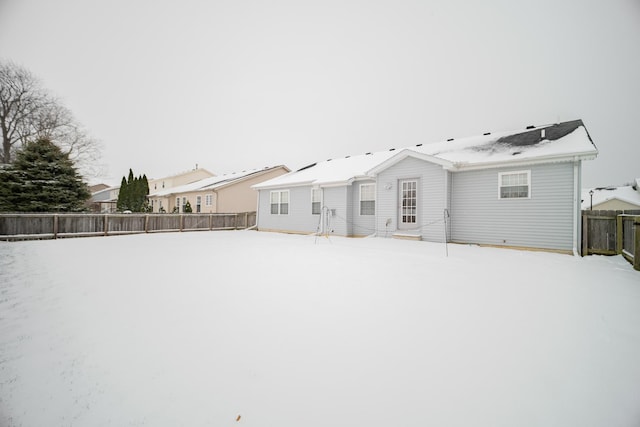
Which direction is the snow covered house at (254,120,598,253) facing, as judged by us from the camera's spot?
facing away from the viewer and to the right of the viewer

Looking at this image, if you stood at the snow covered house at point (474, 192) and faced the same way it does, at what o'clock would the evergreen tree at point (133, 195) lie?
The evergreen tree is roughly at 8 o'clock from the snow covered house.

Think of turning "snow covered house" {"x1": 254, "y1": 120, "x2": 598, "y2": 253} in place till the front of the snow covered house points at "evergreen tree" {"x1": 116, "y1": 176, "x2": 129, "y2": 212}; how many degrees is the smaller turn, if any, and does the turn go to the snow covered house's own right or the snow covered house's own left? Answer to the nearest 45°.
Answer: approximately 135° to the snow covered house's own left

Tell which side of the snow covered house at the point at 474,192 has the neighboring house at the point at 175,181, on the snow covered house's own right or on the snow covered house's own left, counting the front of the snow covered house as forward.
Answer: on the snow covered house's own left

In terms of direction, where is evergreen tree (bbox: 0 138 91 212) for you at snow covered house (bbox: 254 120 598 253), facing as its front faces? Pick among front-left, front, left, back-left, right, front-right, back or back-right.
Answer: back-left
